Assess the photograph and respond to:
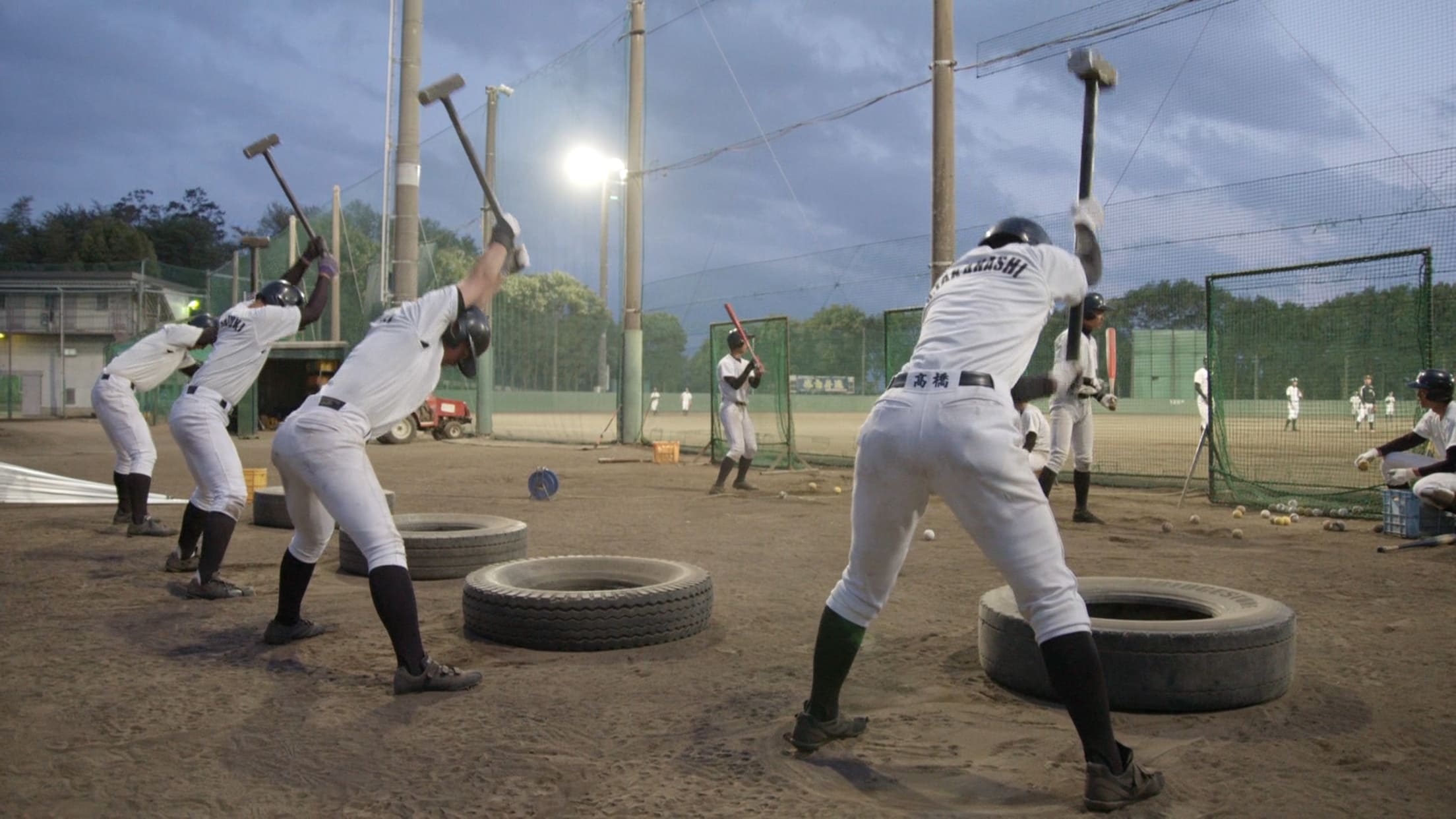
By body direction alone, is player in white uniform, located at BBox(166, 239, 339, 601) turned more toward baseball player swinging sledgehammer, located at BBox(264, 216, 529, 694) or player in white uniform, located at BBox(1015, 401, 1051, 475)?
the player in white uniform

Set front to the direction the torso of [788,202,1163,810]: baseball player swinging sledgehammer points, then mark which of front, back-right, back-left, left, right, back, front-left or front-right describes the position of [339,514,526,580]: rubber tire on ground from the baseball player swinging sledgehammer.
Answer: left

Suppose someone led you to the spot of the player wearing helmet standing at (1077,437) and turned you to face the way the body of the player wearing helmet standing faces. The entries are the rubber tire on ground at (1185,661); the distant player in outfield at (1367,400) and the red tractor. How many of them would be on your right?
1

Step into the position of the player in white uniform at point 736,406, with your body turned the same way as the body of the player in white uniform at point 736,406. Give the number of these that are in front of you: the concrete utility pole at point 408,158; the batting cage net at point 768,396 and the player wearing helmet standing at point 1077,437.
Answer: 1

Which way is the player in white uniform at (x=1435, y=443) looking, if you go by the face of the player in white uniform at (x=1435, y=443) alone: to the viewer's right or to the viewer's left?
to the viewer's left

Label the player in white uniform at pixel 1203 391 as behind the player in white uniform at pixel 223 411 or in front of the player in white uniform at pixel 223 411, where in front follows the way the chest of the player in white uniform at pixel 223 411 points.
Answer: in front
